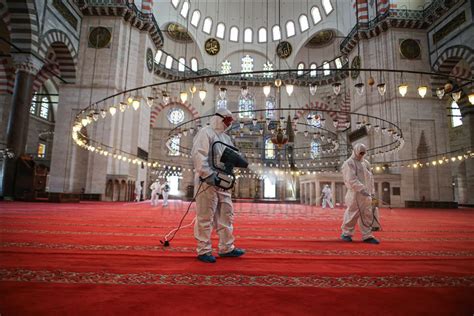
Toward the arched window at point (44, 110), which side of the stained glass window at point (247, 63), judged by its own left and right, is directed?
right

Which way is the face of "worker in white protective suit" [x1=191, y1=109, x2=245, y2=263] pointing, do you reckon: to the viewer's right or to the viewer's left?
to the viewer's right

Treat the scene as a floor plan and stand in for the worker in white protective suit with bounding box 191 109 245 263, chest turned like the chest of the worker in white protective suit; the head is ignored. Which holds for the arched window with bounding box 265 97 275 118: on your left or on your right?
on your left

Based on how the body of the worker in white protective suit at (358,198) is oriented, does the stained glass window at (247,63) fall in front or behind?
behind

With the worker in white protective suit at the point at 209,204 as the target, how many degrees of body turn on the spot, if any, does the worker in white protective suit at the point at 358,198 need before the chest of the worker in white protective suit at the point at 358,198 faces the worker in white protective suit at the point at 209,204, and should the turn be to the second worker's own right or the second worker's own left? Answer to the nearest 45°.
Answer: approximately 90° to the second worker's own right

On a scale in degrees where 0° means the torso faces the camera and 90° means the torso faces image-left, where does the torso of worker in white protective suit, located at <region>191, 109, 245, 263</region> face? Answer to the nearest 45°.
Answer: approximately 270°

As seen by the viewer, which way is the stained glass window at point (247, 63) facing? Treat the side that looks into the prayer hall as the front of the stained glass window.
toward the camera
